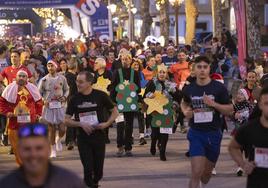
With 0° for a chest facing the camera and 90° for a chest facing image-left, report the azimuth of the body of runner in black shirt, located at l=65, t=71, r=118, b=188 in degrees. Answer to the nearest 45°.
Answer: approximately 0°

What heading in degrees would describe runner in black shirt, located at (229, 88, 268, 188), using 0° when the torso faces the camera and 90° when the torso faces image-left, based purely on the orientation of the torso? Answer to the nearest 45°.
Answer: approximately 0°

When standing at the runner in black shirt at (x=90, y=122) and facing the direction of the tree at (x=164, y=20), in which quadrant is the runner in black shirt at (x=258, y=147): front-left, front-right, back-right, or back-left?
back-right

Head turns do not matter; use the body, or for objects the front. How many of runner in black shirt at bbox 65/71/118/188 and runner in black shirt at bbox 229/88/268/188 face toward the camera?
2

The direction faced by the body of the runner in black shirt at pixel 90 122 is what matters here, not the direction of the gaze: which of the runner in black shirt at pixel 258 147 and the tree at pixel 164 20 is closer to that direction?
the runner in black shirt

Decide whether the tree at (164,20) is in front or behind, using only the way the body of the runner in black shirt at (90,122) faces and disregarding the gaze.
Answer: behind

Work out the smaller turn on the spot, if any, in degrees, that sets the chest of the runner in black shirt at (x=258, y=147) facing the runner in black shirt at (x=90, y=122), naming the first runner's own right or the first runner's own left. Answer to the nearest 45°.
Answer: approximately 135° to the first runner's own right

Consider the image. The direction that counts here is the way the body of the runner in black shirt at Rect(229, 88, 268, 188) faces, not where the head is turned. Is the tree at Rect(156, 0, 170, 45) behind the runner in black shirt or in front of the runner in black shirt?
behind
